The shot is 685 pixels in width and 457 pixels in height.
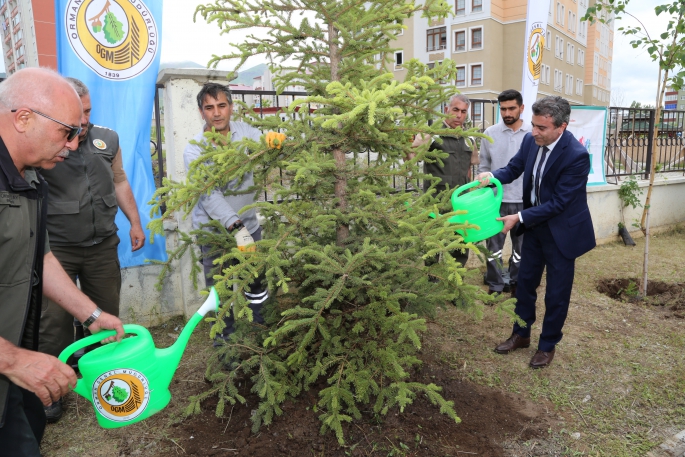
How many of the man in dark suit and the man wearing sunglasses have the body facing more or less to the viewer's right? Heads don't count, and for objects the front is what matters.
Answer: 1

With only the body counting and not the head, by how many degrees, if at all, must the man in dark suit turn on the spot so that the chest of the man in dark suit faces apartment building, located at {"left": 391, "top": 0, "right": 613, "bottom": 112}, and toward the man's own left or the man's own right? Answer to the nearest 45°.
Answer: approximately 135° to the man's own right

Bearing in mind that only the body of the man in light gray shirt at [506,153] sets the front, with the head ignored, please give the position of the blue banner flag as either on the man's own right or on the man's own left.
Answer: on the man's own right

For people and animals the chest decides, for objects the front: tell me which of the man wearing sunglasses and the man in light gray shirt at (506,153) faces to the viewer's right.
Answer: the man wearing sunglasses

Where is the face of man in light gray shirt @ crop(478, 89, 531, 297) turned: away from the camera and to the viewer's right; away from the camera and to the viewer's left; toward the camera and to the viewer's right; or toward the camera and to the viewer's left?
toward the camera and to the viewer's left

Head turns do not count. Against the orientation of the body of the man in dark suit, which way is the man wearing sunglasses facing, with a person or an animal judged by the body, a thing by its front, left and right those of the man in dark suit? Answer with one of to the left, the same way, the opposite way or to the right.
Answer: the opposite way

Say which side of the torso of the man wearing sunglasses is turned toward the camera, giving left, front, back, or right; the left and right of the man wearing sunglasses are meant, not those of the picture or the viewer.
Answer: right

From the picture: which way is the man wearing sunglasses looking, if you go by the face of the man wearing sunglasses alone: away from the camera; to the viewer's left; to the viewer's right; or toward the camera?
to the viewer's right

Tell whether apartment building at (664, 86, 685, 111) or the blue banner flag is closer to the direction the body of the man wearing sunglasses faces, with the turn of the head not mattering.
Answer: the apartment building

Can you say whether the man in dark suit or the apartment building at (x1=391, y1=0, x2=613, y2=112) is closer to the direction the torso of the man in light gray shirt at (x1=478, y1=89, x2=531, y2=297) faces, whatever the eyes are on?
the man in dark suit

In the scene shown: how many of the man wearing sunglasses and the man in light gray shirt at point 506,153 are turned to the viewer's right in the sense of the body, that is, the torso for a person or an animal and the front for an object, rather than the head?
1

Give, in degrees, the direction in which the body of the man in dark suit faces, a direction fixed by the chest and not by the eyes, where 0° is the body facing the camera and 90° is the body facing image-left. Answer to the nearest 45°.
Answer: approximately 45°

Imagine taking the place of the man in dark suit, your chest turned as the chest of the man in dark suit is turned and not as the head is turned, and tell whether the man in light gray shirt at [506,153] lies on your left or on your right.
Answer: on your right

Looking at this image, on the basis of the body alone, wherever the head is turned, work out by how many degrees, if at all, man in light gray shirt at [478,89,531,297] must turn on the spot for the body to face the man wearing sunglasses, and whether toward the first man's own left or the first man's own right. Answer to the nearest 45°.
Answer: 0° — they already face them
